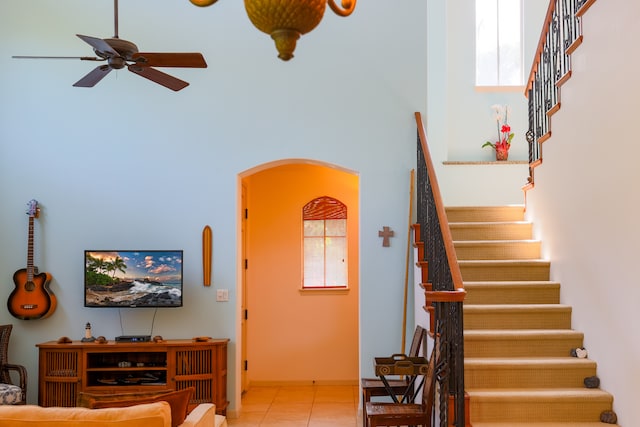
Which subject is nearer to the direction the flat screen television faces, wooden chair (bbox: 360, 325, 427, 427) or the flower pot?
the wooden chair

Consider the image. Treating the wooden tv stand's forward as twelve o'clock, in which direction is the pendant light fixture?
The pendant light fixture is roughly at 12 o'clock from the wooden tv stand.

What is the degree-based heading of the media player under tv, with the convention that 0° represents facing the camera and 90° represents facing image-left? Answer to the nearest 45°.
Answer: approximately 0°

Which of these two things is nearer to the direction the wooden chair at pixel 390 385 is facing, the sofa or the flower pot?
the sofa

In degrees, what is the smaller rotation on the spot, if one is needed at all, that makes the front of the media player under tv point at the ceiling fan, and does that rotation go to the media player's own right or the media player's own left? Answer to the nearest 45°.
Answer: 0° — it already faces it

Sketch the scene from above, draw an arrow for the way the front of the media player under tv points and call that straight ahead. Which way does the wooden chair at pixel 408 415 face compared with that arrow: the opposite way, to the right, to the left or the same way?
to the right

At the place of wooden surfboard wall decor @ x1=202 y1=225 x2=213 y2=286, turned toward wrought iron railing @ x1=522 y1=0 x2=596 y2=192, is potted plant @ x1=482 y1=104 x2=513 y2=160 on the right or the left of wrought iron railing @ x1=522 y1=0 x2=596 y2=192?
left

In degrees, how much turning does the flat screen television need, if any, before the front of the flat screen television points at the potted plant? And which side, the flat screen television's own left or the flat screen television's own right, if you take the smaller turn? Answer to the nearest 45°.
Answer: approximately 90° to the flat screen television's own left

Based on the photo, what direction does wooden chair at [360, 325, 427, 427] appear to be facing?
to the viewer's left

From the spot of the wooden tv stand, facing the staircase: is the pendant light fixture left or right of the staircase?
right
